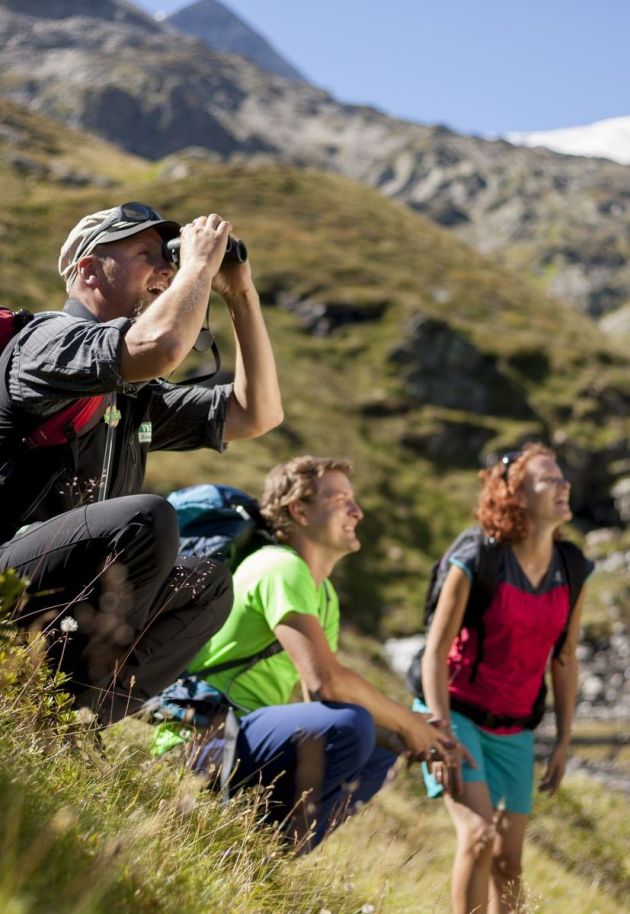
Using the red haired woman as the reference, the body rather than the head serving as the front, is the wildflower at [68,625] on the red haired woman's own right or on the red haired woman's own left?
on the red haired woman's own right

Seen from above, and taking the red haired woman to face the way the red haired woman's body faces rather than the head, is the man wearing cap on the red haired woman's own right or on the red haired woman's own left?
on the red haired woman's own right

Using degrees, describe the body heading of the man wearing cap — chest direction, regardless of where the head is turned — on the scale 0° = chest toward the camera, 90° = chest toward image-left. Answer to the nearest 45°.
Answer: approximately 315°

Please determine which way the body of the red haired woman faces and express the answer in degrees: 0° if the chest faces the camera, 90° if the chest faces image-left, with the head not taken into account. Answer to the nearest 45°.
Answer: approximately 315°

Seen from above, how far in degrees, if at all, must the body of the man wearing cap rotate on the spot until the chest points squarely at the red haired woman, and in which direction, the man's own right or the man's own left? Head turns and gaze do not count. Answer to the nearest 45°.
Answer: approximately 90° to the man's own left

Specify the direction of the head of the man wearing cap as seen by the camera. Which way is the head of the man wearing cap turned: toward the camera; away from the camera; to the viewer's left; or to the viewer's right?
to the viewer's right
